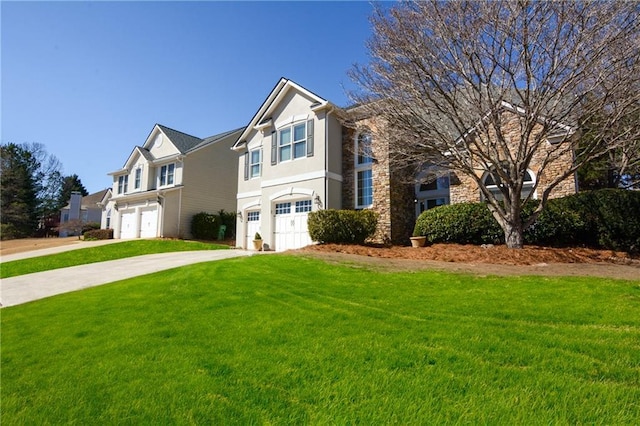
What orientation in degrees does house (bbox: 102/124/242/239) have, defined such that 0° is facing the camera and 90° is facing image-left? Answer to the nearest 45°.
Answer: approximately 45°

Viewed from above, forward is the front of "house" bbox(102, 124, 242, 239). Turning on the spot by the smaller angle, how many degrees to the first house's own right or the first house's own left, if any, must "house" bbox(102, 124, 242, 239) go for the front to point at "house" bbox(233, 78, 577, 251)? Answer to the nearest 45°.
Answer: approximately 90° to the first house's own left

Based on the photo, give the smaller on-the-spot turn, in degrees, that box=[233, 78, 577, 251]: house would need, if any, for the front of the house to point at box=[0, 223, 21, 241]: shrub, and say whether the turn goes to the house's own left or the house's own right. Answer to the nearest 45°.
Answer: approximately 45° to the house's own right

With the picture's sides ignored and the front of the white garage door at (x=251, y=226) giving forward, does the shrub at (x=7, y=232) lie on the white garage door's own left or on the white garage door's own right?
on the white garage door's own right

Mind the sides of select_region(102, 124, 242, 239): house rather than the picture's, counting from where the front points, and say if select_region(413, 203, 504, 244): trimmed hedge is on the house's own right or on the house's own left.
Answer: on the house's own left

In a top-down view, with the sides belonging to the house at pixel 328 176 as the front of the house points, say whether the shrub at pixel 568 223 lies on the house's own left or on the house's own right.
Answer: on the house's own left

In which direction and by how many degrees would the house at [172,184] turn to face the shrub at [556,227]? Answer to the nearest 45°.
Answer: approximately 90° to its left

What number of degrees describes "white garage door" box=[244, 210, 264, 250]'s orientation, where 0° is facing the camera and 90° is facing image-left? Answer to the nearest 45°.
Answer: approximately 45°

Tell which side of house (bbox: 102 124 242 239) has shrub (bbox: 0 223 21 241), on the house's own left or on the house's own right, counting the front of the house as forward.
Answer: on the house's own right

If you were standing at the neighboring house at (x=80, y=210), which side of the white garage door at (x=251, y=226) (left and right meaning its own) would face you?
right

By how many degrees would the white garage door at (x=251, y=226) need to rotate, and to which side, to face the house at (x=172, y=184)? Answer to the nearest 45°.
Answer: approximately 90° to its right

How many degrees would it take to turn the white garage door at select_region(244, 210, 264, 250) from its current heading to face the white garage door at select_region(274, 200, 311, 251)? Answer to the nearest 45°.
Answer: approximately 90° to its left
